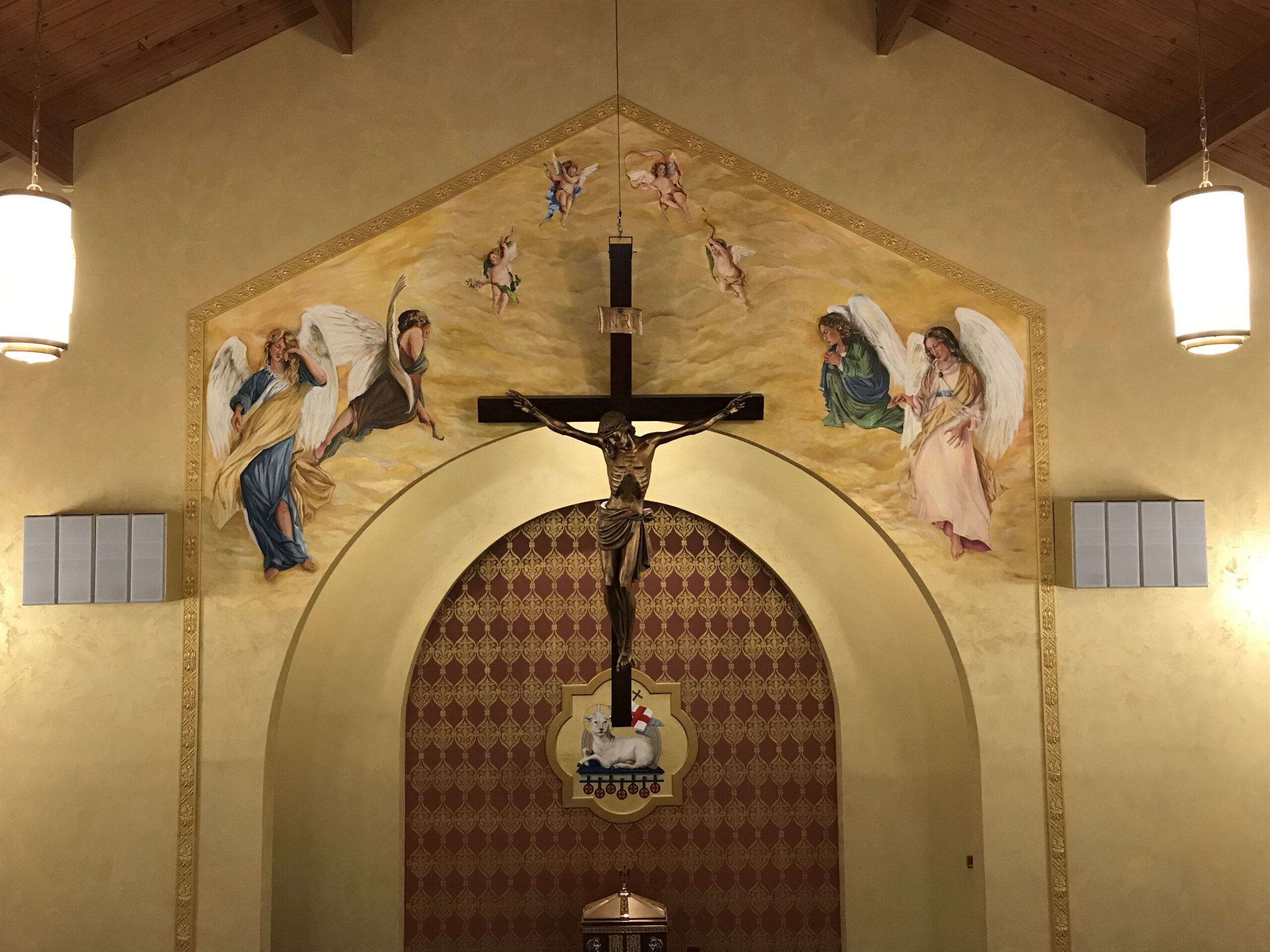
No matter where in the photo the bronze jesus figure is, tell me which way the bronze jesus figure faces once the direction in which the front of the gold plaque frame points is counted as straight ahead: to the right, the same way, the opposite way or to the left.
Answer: the same way

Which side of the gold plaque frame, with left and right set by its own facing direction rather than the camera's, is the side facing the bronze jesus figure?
front

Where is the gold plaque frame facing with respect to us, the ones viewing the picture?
facing the viewer

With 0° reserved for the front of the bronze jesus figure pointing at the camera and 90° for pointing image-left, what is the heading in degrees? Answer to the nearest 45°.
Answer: approximately 0°

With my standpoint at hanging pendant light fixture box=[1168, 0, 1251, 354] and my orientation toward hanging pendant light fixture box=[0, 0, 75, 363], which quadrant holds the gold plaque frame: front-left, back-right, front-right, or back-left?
front-right

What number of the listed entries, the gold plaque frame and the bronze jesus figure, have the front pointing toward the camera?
2

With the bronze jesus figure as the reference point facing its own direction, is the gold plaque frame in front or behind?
behind

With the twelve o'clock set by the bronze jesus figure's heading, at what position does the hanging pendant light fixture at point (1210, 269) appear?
The hanging pendant light fixture is roughly at 10 o'clock from the bronze jesus figure.

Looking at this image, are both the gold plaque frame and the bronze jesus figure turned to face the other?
no

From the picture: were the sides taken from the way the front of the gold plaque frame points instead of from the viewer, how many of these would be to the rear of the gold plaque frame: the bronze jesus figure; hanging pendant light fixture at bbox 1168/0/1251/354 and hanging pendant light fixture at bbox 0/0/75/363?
0
